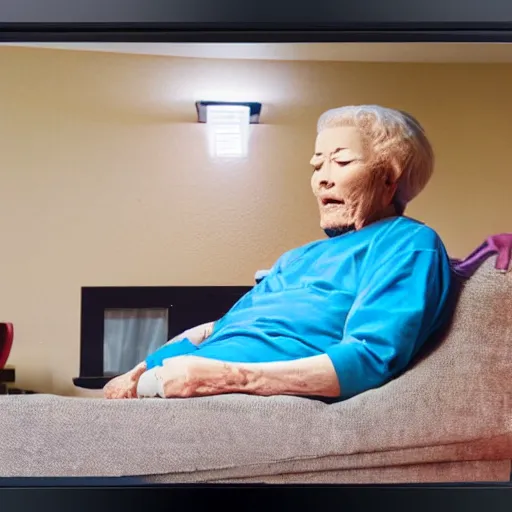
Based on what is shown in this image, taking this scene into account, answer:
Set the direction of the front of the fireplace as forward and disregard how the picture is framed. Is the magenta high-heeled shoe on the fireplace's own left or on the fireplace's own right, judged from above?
on the fireplace's own left

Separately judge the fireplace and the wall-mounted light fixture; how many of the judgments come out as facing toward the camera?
2

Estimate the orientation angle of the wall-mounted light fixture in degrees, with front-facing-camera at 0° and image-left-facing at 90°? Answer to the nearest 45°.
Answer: approximately 0°

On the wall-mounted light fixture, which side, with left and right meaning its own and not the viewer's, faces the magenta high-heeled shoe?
left

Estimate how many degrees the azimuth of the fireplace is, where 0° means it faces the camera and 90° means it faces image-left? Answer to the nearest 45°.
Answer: approximately 0°
